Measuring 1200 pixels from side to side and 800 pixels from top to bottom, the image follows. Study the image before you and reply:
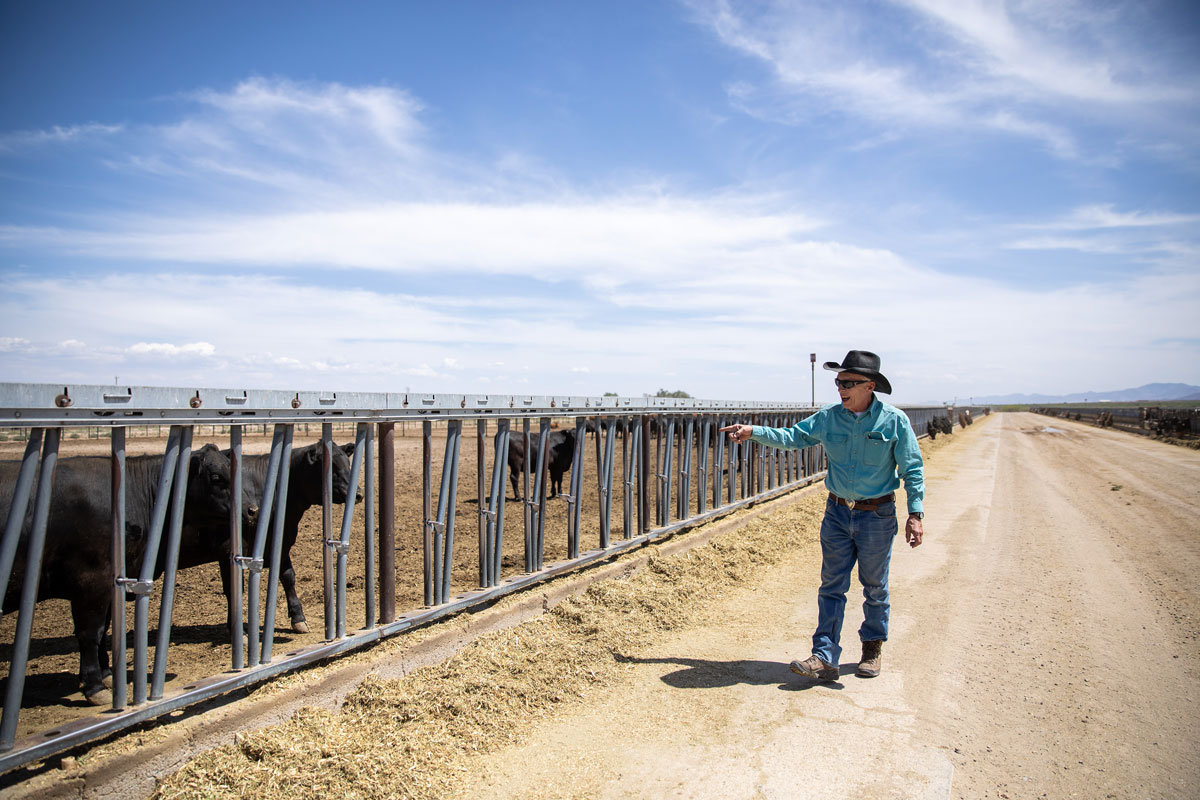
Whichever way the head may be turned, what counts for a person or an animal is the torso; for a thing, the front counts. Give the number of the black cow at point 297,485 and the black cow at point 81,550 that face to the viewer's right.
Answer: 2

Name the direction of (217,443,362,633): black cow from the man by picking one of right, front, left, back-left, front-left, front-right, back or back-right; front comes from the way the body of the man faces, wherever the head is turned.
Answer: front-right

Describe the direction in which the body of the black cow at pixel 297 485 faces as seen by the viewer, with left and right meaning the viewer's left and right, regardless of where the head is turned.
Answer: facing to the right of the viewer

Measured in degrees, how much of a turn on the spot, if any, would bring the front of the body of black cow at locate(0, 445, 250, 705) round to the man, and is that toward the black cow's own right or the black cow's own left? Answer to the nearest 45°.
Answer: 0° — it already faces them

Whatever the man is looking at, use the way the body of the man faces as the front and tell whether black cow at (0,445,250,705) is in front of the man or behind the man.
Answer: in front

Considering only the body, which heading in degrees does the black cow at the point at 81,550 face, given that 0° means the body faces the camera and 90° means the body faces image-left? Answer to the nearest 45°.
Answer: approximately 270°

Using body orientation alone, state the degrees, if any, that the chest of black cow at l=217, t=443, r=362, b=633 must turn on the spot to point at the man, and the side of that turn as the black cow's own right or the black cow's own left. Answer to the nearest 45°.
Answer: approximately 45° to the black cow's own right

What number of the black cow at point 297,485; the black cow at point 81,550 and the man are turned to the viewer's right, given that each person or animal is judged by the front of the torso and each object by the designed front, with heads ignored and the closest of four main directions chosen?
2
